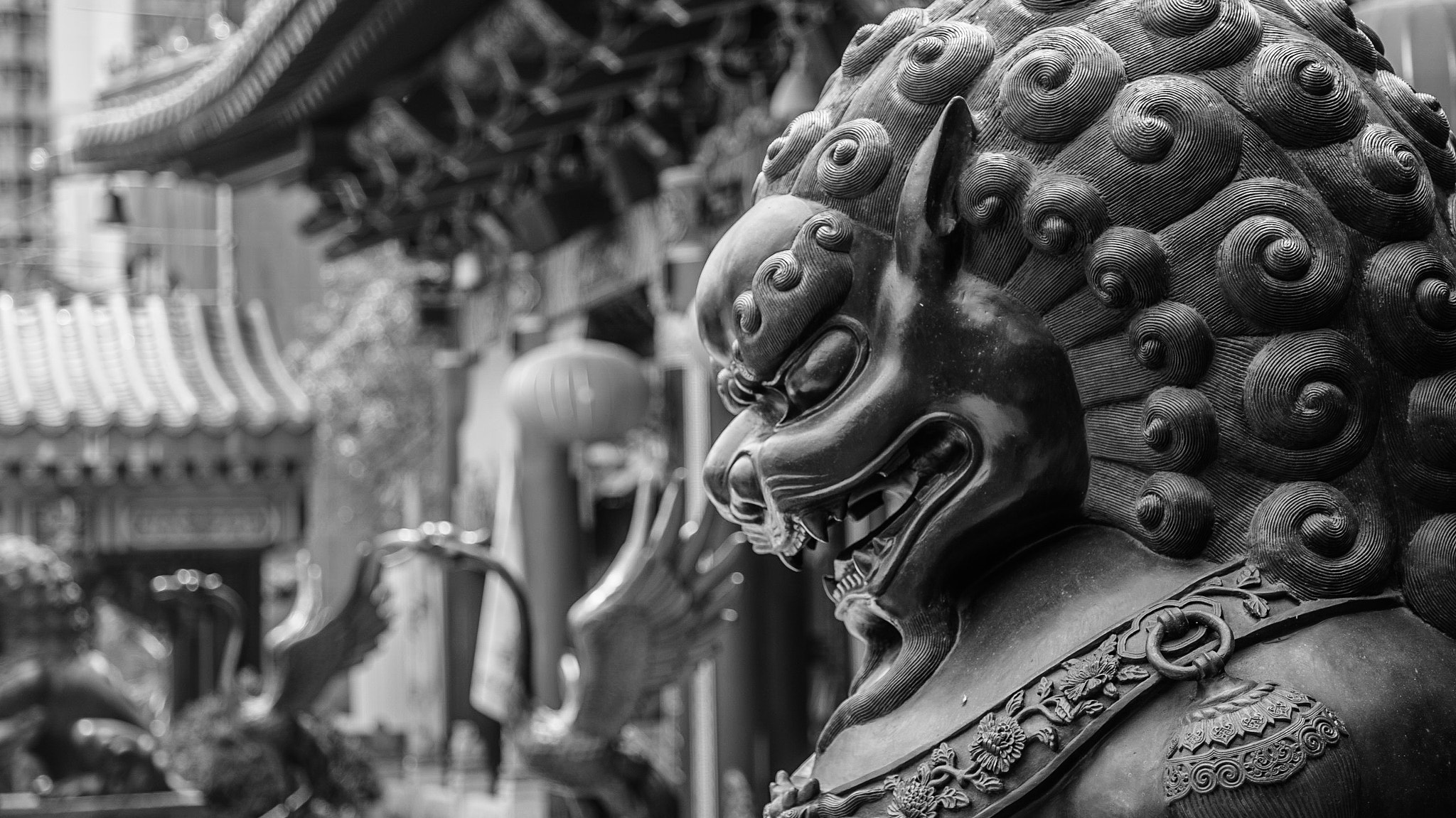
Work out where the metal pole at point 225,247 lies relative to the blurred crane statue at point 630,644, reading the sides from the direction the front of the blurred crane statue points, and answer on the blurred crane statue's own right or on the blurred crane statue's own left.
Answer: on the blurred crane statue's own right

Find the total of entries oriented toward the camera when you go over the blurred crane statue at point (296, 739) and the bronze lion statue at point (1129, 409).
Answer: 0

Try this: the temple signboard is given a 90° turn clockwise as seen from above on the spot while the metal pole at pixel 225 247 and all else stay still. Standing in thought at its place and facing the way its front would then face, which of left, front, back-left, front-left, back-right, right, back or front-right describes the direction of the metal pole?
right

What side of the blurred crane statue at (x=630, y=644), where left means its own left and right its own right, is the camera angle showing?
left

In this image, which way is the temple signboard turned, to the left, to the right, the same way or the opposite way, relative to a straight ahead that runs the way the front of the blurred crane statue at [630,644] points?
to the left

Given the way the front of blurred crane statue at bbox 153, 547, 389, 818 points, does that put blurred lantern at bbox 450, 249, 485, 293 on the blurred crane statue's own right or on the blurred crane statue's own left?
on the blurred crane statue's own right

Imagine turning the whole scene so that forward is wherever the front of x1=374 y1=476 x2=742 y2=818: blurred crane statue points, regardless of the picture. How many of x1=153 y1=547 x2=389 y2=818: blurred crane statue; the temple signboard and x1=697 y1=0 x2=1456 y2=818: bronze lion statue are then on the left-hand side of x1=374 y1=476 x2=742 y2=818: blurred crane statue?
1

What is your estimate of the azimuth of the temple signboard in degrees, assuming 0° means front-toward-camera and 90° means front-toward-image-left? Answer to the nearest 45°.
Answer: approximately 0°

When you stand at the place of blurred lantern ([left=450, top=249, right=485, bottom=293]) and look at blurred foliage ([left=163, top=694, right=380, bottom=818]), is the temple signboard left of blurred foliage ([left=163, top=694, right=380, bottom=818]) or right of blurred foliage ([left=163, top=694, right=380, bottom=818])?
right

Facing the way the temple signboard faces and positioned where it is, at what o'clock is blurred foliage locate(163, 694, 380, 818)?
The blurred foliage is roughly at 12 o'clock from the temple signboard.

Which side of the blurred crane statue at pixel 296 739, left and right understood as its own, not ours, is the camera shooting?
left

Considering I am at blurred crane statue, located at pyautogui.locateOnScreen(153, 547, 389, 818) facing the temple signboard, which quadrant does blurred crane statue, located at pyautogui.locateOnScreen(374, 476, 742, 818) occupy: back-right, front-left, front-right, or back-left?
back-right

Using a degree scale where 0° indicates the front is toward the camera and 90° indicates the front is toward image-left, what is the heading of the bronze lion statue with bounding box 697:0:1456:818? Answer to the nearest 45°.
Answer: approximately 90°

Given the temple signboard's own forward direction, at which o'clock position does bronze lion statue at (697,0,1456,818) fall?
The bronze lion statue is roughly at 12 o'clock from the temple signboard.

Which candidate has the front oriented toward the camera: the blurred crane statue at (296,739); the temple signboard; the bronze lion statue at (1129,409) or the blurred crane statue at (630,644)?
the temple signboard
